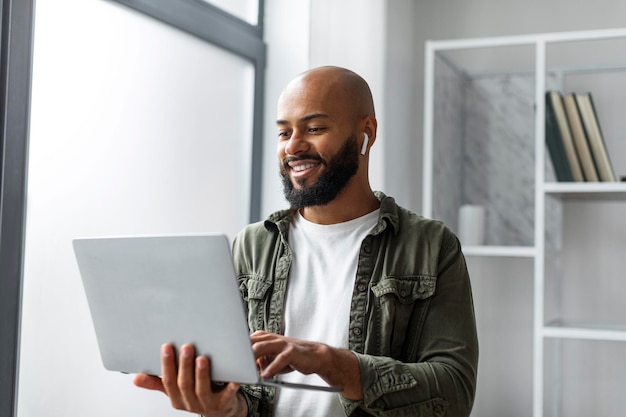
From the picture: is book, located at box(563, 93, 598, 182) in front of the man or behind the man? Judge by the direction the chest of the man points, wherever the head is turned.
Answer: behind

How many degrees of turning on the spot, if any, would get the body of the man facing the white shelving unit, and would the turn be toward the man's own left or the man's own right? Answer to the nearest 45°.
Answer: approximately 180°

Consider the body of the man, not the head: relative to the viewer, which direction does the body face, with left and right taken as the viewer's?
facing the viewer and to the left of the viewer

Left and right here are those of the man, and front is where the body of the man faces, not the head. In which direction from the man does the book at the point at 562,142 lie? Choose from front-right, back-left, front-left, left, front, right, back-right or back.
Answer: back

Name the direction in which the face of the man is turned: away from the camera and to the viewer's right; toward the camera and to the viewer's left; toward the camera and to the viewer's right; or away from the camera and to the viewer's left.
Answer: toward the camera and to the viewer's left

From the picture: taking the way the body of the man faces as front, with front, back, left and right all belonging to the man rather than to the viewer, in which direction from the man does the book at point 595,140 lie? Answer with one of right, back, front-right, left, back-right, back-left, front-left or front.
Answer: back
